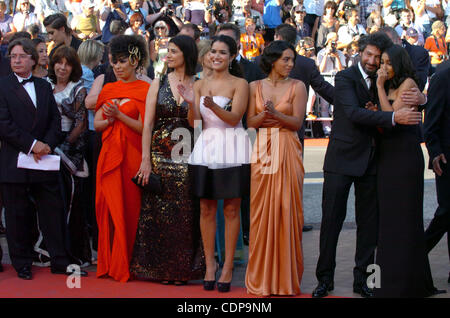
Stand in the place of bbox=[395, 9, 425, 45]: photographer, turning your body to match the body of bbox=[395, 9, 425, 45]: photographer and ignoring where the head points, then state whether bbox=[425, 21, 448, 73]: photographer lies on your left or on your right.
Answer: on your left

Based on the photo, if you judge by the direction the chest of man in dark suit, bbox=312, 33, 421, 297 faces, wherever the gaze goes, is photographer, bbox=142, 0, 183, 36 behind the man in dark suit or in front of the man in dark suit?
behind

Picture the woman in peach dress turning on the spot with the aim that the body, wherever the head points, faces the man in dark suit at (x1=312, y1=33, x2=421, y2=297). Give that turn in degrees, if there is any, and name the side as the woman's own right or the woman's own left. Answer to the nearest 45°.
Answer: approximately 90° to the woman's own left
